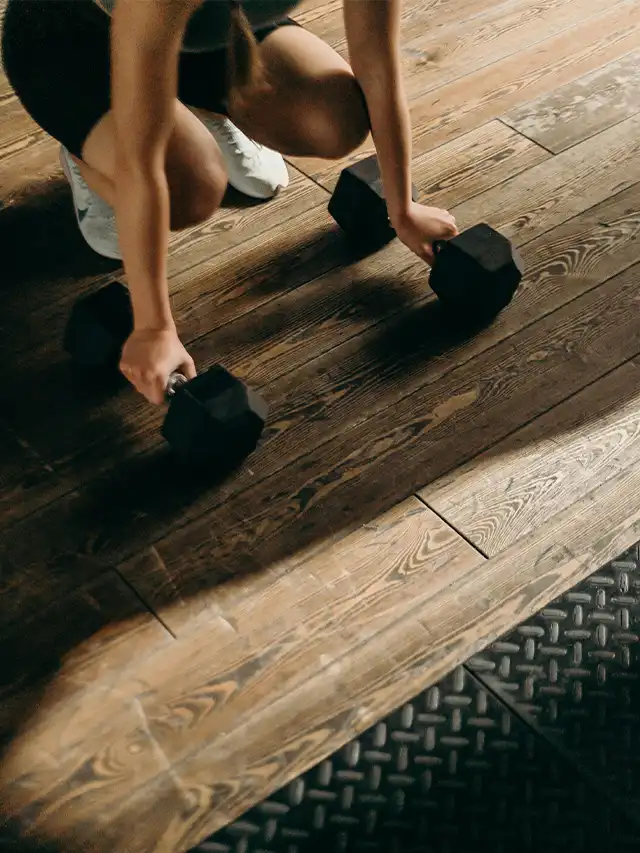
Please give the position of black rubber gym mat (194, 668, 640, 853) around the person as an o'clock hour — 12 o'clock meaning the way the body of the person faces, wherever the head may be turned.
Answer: The black rubber gym mat is roughly at 1 o'clock from the person.

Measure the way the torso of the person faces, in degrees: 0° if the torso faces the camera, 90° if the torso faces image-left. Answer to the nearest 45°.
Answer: approximately 315°
